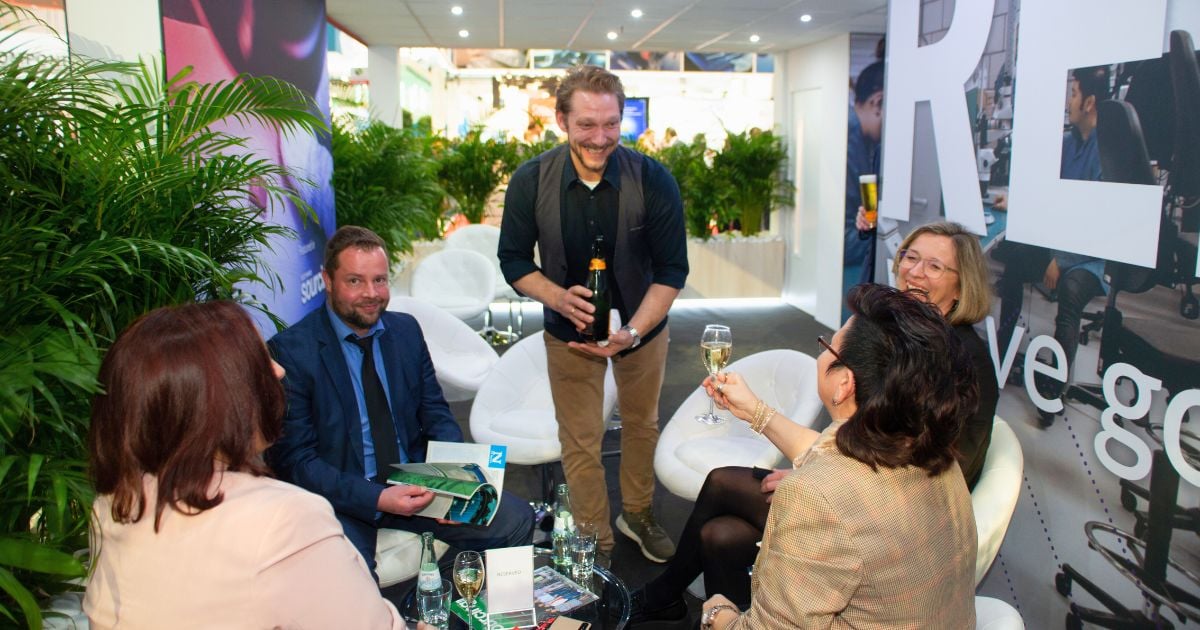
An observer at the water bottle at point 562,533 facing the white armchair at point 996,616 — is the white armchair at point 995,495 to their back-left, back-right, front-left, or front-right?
front-left

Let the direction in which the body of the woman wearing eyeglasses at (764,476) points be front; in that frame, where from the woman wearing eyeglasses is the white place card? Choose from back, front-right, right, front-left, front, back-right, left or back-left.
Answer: front

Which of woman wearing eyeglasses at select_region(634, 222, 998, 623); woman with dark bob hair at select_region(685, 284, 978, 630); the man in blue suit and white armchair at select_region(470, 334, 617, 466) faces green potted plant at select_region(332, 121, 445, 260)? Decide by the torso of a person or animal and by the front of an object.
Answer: the woman with dark bob hair

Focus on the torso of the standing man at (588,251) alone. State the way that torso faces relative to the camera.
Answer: toward the camera

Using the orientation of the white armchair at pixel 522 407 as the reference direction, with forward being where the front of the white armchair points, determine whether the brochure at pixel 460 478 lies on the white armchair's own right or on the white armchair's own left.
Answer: on the white armchair's own right

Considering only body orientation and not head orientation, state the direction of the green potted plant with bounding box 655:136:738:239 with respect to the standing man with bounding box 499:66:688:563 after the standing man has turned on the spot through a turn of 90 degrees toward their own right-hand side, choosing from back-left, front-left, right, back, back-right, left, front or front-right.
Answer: right

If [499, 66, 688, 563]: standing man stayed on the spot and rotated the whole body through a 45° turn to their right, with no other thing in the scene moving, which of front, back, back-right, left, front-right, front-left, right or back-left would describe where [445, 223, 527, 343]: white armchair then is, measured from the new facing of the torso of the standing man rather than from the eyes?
back-right

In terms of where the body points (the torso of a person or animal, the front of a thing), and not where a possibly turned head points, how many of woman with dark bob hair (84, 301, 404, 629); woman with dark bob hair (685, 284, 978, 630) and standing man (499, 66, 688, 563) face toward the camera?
1

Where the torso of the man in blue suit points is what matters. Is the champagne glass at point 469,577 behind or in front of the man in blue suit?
in front

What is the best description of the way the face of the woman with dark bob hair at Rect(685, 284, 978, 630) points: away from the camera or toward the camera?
away from the camera

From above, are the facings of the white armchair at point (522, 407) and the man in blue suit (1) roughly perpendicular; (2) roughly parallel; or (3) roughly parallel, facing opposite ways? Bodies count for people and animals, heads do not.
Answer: roughly parallel

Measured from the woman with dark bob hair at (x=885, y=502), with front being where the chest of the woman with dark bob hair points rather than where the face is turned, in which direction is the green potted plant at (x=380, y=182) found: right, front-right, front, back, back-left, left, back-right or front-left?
front

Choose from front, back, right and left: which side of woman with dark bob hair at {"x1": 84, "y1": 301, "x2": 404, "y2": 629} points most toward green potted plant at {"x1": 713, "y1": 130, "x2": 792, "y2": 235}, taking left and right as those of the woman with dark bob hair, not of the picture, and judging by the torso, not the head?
front

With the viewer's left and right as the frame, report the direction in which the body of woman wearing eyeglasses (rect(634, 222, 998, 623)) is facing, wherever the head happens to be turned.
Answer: facing the viewer and to the left of the viewer

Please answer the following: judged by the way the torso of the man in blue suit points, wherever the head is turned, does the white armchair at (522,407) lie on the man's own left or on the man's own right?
on the man's own left

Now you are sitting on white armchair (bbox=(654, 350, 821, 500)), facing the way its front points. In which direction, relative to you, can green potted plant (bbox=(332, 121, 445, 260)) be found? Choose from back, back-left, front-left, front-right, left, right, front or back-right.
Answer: right

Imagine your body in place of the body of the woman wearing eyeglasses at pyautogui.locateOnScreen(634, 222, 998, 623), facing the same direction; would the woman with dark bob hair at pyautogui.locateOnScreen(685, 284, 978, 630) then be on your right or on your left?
on your left

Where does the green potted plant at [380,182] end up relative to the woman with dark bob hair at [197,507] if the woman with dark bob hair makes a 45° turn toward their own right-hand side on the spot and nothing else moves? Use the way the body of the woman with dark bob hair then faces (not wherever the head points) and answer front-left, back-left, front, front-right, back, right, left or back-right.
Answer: left

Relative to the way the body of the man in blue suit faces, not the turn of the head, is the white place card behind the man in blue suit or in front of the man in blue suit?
in front

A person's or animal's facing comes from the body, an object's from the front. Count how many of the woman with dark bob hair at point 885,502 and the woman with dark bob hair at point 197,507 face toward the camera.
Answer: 0
